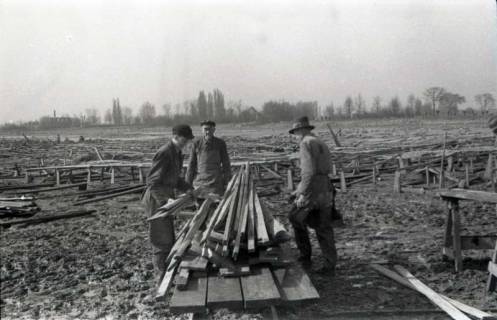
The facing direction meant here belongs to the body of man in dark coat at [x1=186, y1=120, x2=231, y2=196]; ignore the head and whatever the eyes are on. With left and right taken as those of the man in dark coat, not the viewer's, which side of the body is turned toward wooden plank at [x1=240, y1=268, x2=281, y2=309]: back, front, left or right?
front

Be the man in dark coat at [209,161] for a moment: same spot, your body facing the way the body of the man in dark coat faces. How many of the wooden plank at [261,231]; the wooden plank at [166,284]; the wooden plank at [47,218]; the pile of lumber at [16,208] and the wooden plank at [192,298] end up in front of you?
3

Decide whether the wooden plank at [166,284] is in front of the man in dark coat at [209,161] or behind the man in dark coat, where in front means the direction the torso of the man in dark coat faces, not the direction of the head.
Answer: in front

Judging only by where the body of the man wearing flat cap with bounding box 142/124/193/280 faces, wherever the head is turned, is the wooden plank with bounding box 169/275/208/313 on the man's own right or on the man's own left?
on the man's own right

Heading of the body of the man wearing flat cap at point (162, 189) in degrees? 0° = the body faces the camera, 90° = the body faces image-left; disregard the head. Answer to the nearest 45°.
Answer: approximately 270°

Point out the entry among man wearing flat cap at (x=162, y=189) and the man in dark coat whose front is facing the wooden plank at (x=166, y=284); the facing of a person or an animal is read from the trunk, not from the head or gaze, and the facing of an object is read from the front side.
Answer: the man in dark coat

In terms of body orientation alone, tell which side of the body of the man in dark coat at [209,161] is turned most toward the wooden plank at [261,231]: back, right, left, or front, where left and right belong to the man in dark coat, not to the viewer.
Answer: front

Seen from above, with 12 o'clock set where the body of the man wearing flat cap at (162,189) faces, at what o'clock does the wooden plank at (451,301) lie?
The wooden plank is roughly at 1 o'clock from the man wearing flat cap.

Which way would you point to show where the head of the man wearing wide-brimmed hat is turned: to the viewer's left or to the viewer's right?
to the viewer's left

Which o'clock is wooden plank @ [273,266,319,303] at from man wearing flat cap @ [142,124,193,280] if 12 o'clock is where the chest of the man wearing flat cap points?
The wooden plank is roughly at 2 o'clock from the man wearing flat cap.

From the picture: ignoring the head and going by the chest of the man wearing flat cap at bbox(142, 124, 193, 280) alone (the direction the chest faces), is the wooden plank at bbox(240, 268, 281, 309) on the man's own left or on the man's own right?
on the man's own right

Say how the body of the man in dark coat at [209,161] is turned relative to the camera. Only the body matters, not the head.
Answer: toward the camera

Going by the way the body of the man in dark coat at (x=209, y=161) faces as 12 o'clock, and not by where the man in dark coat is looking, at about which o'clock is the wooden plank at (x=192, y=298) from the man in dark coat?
The wooden plank is roughly at 12 o'clock from the man in dark coat.

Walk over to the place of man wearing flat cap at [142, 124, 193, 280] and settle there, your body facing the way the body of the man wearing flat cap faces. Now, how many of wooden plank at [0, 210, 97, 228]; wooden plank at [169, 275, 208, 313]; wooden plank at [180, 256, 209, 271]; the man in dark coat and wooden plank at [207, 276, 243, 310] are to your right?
3

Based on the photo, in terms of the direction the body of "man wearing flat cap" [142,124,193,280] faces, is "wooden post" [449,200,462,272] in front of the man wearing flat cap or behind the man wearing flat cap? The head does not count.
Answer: in front

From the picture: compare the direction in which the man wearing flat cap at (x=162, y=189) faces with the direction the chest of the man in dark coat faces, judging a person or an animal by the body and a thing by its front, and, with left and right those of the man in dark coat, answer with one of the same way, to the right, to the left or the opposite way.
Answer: to the left

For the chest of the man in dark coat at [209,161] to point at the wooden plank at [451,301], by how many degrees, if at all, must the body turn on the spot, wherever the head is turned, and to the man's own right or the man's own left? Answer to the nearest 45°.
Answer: approximately 45° to the man's own left

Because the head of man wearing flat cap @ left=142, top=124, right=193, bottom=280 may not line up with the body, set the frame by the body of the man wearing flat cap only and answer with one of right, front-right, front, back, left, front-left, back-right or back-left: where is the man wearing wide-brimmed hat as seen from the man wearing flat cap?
front
